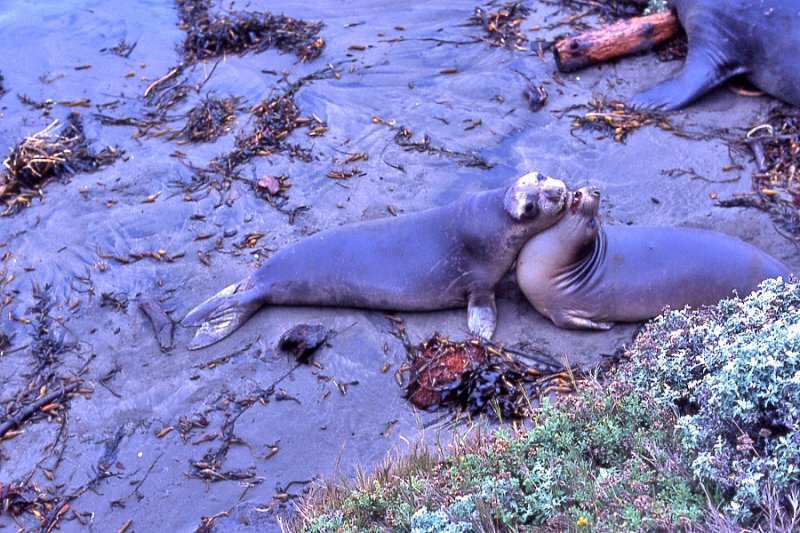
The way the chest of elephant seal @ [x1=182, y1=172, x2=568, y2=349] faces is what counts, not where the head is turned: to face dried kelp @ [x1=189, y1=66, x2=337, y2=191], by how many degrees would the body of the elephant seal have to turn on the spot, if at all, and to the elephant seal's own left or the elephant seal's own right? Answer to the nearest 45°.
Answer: approximately 135° to the elephant seal's own left

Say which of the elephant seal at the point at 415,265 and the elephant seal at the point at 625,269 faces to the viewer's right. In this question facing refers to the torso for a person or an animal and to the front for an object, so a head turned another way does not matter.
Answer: the elephant seal at the point at 415,265

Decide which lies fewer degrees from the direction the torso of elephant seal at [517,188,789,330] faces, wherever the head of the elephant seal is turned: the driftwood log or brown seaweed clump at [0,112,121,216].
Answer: the brown seaweed clump

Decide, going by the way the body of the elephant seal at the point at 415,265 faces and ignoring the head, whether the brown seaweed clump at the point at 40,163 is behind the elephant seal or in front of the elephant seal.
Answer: behind

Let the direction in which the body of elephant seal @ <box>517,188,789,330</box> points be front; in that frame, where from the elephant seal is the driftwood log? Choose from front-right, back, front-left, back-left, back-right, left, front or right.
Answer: right

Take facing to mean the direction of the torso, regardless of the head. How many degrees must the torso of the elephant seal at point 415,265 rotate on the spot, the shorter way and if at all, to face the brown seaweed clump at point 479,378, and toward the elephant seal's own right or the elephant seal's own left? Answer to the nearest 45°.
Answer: approximately 90° to the elephant seal's own right

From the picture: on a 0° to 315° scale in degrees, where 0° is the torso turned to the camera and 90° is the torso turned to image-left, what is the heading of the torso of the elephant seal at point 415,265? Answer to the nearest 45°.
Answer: approximately 270°

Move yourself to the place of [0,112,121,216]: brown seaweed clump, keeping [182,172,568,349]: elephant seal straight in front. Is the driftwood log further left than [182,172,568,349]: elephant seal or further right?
left

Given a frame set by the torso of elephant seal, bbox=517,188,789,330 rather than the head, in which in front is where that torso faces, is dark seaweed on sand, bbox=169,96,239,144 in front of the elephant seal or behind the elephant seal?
in front

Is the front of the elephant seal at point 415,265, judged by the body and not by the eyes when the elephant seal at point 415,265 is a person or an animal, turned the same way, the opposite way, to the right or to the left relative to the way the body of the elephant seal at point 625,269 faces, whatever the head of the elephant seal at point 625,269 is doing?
the opposite way
